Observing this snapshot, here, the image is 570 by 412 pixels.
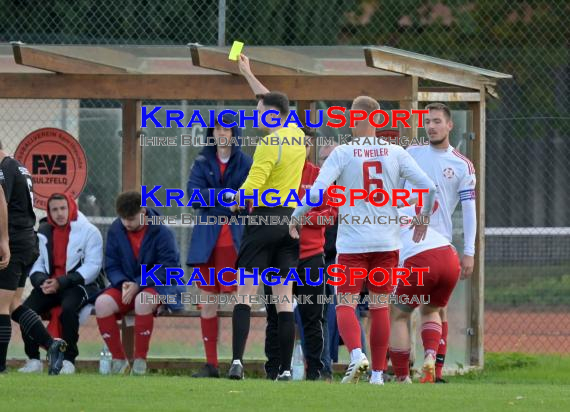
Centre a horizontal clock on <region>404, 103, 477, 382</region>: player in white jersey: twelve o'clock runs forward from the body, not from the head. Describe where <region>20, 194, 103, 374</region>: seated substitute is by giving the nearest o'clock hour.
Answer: The seated substitute is roughly at 2 o'clock from the player in white jersey.

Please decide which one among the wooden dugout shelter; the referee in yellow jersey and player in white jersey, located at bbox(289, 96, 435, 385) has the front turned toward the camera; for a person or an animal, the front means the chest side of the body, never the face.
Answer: the wooden dugout shelter

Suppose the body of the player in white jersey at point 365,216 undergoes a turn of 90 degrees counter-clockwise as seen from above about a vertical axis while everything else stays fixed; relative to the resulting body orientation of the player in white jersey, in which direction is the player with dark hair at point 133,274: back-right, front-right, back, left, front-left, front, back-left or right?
front-right

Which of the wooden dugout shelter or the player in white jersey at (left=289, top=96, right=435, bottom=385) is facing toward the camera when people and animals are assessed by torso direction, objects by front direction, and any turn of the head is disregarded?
the wooden dugout shelter

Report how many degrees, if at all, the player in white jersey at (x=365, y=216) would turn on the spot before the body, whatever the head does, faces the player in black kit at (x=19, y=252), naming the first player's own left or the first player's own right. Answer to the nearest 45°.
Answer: approximately 90° to the first player's own left

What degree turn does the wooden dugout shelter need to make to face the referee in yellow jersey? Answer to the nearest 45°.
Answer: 0° — it already faces them

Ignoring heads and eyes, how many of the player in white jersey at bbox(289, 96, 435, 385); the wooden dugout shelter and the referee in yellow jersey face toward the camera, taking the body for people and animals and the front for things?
1

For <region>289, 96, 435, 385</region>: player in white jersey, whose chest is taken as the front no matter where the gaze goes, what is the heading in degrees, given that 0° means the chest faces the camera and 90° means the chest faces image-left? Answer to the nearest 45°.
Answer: approximately 180°

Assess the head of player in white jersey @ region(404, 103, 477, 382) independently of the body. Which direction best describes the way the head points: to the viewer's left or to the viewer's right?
to the viewer's left

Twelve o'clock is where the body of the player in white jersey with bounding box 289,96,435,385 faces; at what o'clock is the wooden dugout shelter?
The wooden dugout shelter is roughly at 11 o'clock from the player in white jersey.

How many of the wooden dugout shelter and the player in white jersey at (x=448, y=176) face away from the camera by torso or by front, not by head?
0

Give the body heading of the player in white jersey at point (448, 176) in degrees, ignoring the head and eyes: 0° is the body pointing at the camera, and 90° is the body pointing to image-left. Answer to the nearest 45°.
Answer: approximately 45°

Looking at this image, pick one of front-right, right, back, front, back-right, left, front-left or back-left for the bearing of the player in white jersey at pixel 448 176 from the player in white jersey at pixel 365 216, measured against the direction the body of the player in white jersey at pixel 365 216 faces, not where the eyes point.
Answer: front-right

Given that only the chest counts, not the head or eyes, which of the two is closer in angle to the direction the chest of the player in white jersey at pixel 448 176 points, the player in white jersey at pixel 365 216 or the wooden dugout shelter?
the player in white jersey

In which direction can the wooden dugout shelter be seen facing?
toward the camera
